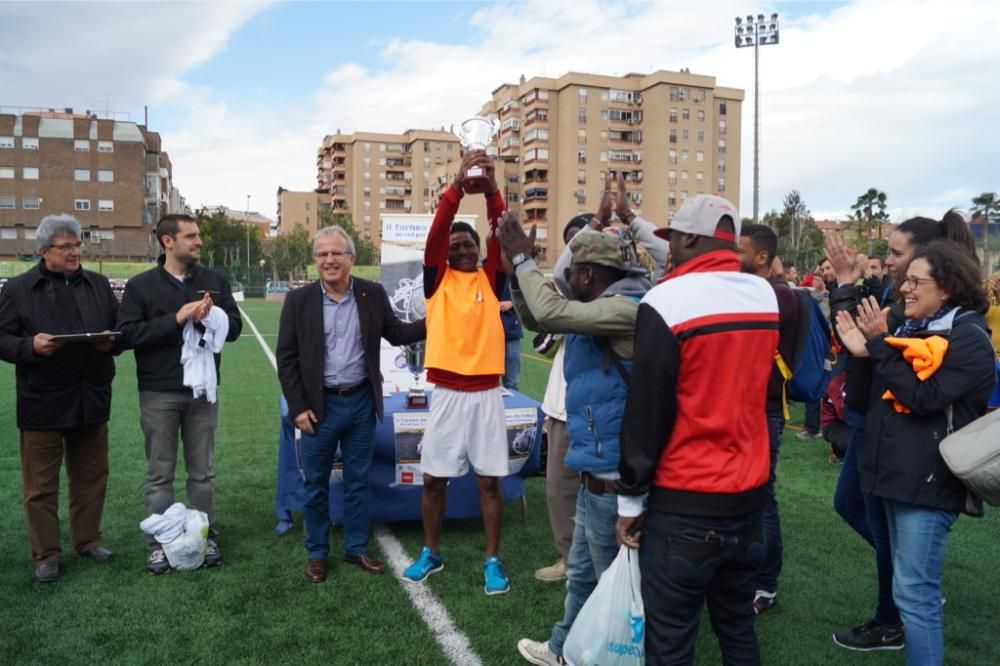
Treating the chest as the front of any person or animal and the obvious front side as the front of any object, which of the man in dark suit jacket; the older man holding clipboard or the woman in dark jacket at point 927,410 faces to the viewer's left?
the woman in dark jacket

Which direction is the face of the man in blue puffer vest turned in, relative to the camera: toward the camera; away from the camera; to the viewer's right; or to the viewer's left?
to the viewer's left

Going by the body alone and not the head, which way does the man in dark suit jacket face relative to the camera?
toward the camera

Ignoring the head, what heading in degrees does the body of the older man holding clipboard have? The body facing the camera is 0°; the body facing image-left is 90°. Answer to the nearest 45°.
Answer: approximately 315°

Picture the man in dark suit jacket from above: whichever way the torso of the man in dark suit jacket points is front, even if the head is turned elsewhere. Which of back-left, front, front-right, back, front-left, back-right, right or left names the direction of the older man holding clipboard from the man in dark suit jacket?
right

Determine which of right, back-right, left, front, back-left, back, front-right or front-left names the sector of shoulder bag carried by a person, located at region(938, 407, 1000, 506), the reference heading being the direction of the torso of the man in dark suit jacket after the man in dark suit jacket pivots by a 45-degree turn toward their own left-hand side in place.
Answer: front

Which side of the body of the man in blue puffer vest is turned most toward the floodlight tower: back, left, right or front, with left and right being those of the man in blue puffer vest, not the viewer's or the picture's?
right

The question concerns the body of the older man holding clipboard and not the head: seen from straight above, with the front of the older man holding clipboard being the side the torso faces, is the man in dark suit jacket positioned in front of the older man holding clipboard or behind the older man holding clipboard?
in front

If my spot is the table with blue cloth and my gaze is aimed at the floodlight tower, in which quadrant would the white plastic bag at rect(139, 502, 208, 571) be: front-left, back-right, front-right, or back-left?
back-left

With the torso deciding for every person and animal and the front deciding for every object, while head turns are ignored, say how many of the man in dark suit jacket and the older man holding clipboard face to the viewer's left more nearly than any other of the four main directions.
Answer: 0

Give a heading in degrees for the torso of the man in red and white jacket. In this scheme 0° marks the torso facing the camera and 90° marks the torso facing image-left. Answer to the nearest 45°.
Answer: approximately 135°

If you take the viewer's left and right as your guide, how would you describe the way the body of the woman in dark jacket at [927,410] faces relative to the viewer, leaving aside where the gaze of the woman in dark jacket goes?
facing to the left of the viewer

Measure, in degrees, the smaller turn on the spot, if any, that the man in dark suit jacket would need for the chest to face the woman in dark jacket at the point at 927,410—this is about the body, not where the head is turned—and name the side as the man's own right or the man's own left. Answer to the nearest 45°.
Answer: approximately 45° to the man's own left
